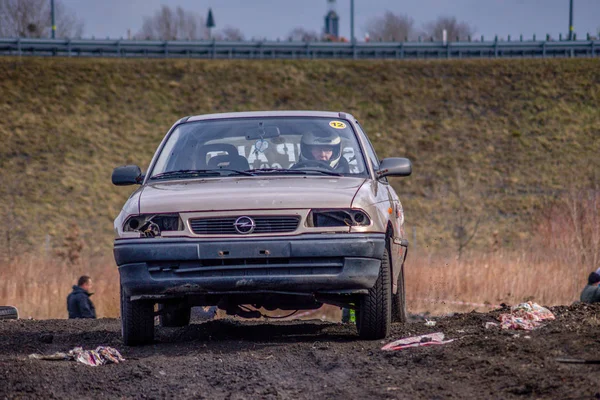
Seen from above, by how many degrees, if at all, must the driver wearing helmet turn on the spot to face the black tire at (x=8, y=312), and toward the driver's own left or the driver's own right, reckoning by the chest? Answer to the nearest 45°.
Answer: approximately 135° to the driver's own right

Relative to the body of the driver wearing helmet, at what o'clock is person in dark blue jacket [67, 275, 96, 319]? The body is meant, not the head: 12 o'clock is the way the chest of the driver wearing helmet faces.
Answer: The person in dark blue jacket is roughly at 5 o'clock from the driver wearing helmet.

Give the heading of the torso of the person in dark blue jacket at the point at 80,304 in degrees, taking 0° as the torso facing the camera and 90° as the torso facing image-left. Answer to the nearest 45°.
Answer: approximately 270°

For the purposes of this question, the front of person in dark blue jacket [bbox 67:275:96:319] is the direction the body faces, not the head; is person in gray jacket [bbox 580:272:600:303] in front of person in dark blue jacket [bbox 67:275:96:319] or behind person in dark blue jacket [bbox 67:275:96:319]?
in front

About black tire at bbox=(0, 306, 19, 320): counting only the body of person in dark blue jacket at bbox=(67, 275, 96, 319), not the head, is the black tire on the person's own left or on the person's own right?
on the person's own right

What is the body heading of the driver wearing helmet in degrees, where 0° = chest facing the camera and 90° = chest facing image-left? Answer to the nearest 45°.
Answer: approximately 0°
